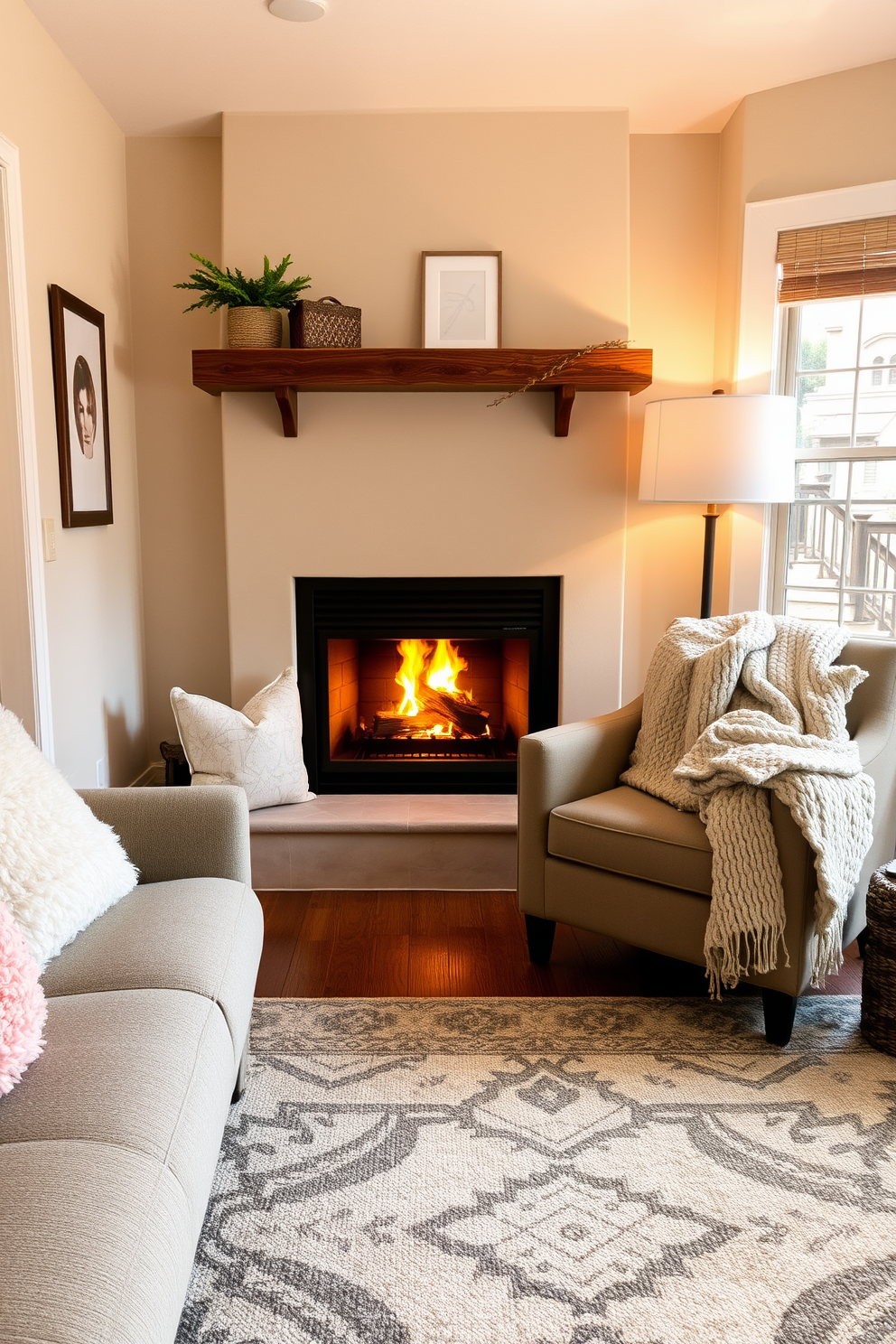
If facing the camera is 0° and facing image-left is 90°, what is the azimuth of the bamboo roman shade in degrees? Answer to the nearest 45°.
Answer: approximately 45°

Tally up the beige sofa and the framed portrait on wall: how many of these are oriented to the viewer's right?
2

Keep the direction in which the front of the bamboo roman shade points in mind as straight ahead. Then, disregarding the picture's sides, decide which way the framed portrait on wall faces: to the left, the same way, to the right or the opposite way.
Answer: the opposite way

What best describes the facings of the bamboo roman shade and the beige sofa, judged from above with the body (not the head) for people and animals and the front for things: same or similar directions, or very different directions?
very different directions

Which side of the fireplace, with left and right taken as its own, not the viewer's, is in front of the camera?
front

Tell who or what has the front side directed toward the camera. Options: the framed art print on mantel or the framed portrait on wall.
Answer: the framed art print on mantel

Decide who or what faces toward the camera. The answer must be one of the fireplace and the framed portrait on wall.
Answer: the fireplace

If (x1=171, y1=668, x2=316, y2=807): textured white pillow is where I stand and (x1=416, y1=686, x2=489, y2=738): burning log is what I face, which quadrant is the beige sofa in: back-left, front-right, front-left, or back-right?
back-right

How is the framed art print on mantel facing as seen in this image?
toward the camera

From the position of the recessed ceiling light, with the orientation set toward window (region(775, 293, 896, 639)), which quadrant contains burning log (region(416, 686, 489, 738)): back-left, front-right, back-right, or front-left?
front-left

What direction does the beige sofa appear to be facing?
to the viewer's right

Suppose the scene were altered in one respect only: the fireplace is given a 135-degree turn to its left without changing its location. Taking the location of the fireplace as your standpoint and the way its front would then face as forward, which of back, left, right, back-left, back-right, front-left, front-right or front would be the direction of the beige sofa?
back-right

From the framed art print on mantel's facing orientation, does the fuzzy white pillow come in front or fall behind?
in front

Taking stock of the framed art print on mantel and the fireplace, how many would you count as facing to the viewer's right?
0

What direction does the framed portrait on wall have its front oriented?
to the viewer's right
